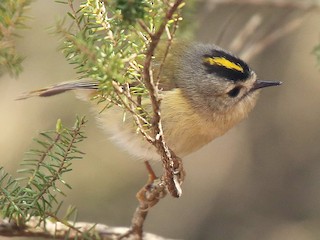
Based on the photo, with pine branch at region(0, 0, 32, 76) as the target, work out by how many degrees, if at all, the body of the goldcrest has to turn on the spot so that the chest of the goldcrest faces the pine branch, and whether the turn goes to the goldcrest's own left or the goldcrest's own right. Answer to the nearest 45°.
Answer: approximately 135° to the goldcrest's own left

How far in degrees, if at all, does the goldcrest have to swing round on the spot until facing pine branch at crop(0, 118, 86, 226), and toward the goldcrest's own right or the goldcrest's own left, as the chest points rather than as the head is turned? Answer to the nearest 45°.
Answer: approximately 135° to the goldcrest's own right

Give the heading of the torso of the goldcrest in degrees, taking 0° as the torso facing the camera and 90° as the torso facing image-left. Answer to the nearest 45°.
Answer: approximately 270°

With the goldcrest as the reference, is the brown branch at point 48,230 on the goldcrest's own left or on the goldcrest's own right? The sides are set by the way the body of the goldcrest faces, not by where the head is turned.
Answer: on the goldcrest's own right
